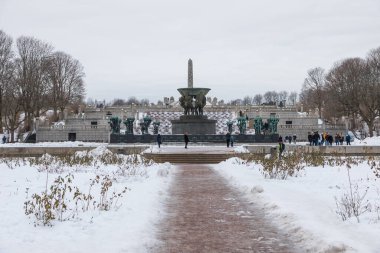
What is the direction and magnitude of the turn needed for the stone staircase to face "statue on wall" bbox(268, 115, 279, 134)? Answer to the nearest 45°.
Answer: approximately 180°

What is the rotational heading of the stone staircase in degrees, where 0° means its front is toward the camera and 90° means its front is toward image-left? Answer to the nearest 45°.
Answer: approximately 0°

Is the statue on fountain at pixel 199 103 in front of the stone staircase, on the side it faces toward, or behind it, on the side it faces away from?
behind
